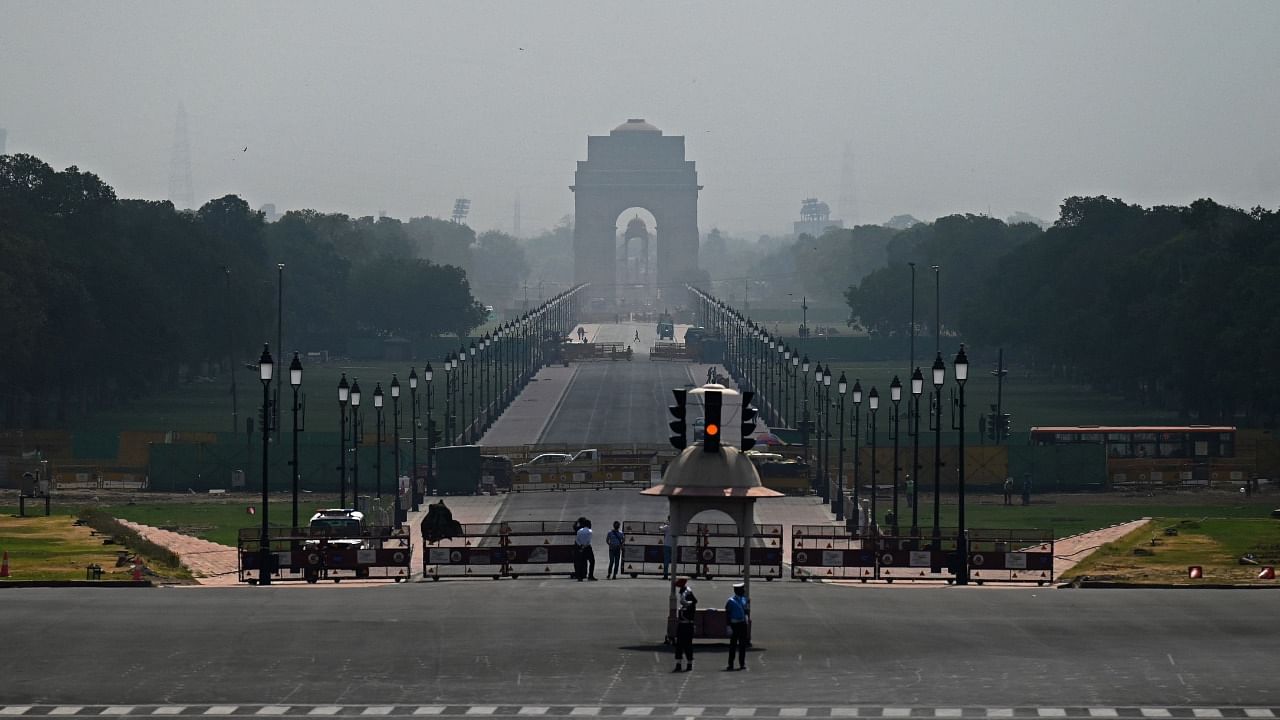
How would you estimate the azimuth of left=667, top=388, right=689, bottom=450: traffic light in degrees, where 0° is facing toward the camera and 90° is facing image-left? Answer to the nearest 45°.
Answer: approximately 90°

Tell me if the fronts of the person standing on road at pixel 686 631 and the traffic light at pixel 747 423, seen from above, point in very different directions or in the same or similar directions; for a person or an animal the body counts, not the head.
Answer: very different directions

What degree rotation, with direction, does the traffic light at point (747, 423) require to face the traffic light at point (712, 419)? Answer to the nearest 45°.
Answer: approximately 135° to its right

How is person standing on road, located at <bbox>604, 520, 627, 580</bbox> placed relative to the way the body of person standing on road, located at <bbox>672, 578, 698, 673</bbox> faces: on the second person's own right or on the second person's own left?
on the second person's own right

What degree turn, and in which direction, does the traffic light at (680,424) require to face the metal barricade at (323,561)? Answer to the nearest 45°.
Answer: approximately 45° to its right

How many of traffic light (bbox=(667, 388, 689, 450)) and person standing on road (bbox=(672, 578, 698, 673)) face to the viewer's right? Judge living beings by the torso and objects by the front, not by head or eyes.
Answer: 0

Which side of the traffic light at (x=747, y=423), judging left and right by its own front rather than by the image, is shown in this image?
right
